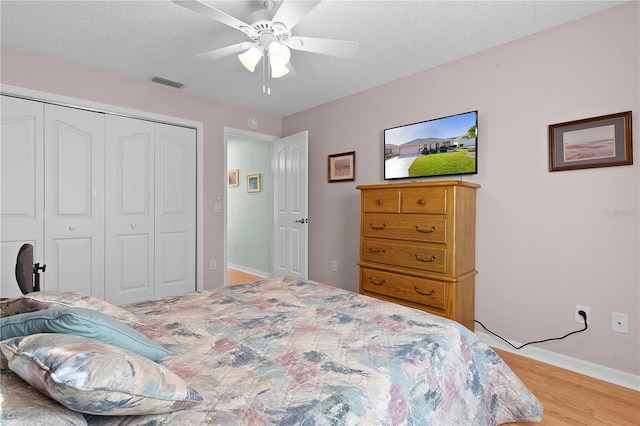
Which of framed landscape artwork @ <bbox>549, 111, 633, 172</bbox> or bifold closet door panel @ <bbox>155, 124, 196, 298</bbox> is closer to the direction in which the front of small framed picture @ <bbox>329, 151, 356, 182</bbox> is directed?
the bifold closet door panel

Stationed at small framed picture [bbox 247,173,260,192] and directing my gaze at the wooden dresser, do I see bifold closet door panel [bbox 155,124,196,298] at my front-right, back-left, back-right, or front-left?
front-right

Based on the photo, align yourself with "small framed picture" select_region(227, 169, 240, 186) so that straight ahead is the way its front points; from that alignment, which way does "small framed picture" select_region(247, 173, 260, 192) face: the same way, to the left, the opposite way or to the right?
the same way

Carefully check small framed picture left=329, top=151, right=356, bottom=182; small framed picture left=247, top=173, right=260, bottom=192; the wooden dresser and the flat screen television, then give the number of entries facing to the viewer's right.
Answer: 0

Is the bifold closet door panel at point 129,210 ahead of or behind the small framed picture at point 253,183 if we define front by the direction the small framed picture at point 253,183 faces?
ahead

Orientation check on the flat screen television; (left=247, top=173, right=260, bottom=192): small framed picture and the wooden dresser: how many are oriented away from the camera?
0

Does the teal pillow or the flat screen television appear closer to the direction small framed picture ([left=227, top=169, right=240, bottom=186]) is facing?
the teal pillow

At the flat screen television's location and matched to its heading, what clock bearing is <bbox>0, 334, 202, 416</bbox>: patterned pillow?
The patterned pillow is roughly at 11 o'clock from the flat screen television.

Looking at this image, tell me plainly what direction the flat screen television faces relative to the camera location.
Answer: facing the viewer and to the left of the viewer

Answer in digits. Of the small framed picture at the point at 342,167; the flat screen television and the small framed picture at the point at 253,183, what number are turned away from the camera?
0

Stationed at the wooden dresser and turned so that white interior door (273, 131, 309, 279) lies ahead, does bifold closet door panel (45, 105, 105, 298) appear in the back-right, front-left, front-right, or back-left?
front-left

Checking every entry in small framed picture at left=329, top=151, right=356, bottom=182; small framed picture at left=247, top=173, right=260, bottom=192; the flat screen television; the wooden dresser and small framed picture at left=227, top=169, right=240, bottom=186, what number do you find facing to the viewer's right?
0

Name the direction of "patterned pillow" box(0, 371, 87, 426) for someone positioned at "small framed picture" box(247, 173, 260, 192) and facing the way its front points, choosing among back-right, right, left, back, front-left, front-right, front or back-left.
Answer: front-left

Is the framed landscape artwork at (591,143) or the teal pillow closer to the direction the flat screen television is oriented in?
the teal pillow

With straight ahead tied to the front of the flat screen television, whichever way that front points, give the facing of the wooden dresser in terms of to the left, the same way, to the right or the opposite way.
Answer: the same way

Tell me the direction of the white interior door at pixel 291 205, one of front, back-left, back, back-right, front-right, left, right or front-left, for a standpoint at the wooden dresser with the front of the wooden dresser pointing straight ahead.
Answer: right
